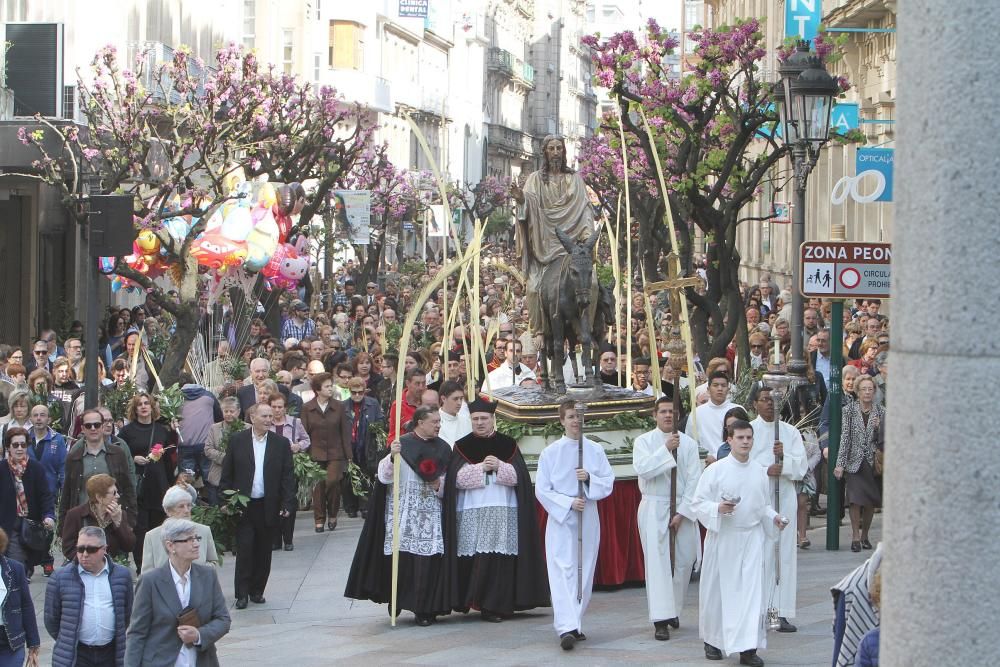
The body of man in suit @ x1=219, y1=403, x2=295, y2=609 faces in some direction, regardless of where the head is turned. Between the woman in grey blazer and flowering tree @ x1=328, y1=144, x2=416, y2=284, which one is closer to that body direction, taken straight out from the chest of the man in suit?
the woman in grey blazer

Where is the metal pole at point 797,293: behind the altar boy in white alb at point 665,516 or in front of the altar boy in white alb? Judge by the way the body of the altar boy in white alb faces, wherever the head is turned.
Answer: behind

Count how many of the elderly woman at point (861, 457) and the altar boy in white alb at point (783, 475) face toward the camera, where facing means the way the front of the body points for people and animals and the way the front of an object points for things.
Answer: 2

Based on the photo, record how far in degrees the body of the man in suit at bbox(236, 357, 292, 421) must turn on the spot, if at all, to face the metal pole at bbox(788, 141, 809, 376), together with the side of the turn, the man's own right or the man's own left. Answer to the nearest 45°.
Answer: approximately 90° to the man's own left

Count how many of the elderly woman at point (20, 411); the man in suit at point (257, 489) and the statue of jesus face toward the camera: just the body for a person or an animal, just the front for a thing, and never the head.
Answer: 3

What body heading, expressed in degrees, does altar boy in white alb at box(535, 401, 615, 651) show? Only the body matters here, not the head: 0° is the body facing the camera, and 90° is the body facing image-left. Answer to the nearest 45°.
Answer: approximately 0°

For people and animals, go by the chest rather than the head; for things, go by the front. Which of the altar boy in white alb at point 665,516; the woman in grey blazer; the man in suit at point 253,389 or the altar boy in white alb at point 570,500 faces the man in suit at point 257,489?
the man in suit at point 253,389

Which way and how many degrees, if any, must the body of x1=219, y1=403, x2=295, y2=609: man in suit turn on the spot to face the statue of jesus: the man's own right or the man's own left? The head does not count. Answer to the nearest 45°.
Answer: approximately 90° to the man's own left

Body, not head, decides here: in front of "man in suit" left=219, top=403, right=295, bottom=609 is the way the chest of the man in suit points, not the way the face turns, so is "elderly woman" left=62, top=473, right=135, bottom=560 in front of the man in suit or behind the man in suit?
in front

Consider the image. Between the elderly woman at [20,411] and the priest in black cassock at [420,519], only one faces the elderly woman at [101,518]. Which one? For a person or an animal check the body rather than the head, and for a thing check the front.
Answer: the elderly woman at [20,411]
